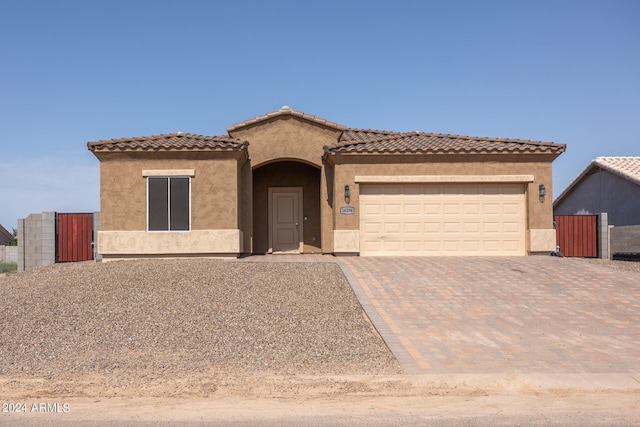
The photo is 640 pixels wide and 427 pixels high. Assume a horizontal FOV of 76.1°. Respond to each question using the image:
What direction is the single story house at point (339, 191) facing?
toward the camera

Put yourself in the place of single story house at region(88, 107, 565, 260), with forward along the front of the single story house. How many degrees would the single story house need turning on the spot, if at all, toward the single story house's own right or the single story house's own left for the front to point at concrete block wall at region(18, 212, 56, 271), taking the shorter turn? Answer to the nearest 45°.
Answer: approximately 90° to the single story house's own right

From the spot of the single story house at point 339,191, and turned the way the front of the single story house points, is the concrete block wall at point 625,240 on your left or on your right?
on your left

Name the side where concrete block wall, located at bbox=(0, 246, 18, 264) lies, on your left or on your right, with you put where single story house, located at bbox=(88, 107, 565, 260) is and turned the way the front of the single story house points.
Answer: on your right

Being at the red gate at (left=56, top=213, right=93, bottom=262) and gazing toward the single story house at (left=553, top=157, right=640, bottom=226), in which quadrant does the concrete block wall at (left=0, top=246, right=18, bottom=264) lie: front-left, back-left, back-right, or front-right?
back-left

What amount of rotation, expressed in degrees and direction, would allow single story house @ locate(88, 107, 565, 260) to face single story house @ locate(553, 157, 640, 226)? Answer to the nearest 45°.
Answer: approximately 135° to its left

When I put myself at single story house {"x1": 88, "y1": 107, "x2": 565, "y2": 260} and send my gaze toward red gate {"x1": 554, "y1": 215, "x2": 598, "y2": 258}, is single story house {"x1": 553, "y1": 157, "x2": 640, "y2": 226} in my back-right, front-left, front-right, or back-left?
front-left

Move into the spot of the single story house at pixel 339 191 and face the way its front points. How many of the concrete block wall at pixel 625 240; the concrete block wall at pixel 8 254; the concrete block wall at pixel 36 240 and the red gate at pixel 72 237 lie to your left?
1

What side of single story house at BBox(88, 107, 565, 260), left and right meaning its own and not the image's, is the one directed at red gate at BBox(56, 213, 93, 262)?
right

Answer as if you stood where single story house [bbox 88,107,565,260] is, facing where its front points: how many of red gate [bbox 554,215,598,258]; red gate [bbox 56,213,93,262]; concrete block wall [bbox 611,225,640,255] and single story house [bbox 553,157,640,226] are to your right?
1

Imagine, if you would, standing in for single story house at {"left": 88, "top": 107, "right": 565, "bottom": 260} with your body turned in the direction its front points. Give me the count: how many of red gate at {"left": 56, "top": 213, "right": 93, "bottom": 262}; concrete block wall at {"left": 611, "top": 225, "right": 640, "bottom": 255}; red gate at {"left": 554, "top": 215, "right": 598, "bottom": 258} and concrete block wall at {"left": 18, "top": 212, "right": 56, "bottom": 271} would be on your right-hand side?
2
